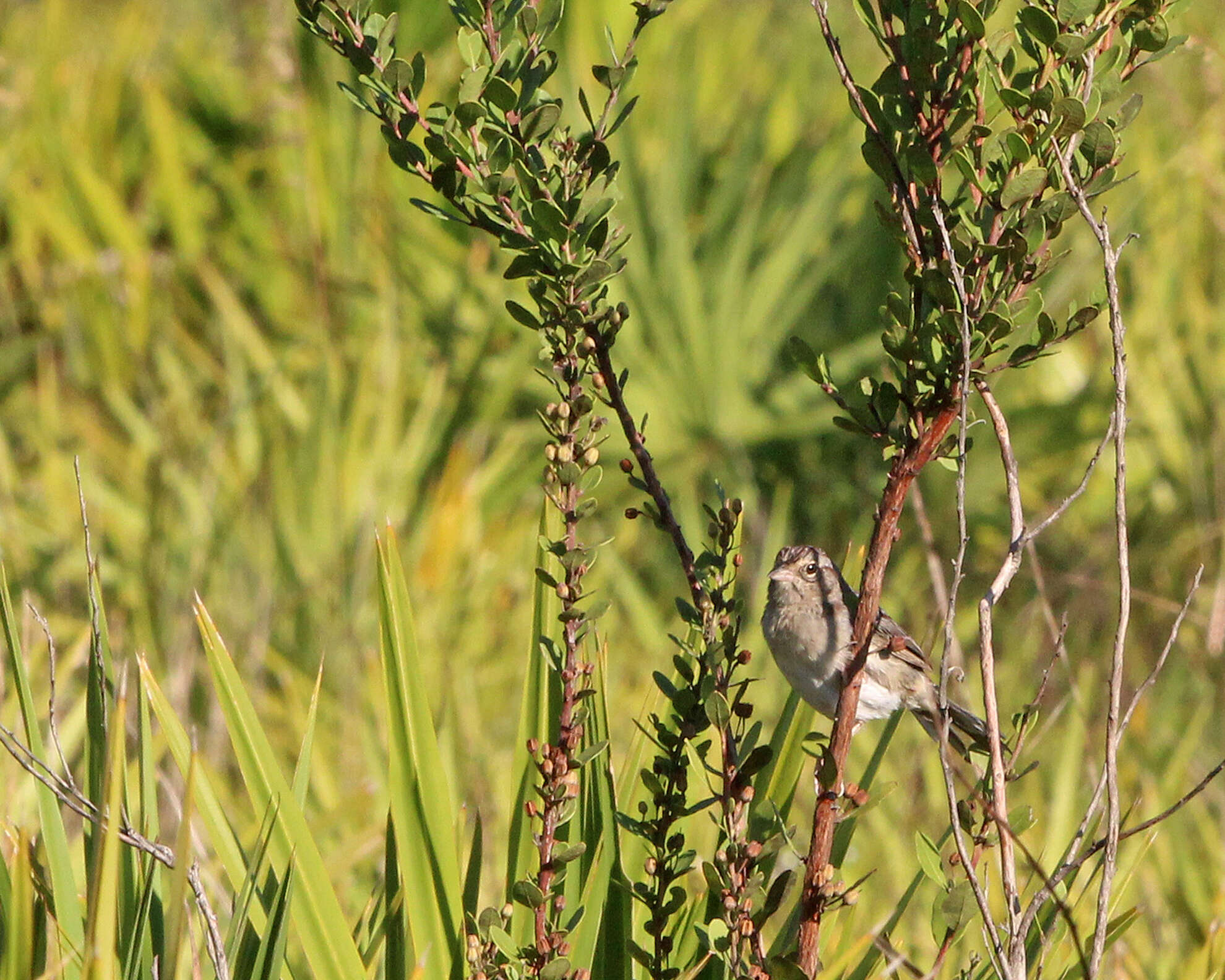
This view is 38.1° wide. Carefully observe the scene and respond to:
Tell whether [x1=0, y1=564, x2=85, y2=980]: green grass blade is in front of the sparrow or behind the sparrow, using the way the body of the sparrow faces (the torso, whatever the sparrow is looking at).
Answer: in front

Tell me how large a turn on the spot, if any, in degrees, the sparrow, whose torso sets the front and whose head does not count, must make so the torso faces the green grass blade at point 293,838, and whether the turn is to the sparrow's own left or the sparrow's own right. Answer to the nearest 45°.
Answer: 0° — it already faces it

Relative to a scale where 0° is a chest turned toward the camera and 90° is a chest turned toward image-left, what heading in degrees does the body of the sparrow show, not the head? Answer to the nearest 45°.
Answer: approximately 45°

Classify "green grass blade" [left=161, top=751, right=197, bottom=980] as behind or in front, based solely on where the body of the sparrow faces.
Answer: in front

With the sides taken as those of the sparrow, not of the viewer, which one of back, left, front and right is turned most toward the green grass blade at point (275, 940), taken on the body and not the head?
front

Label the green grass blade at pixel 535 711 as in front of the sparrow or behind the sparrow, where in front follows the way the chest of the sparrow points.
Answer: in front
